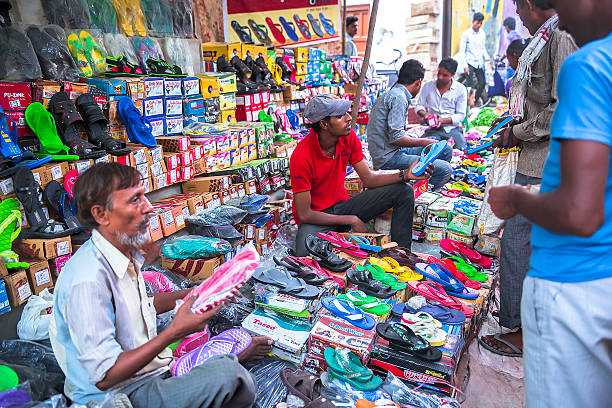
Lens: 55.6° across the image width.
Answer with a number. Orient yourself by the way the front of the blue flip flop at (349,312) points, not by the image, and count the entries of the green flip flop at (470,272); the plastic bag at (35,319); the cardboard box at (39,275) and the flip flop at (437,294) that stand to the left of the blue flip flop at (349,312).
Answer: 2

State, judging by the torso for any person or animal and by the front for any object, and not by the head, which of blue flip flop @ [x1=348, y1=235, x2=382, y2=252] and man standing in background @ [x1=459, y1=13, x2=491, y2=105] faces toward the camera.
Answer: the man standing in background

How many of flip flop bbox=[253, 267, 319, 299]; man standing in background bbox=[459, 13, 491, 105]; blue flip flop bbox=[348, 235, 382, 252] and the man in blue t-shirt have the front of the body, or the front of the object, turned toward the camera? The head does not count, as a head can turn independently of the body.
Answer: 1

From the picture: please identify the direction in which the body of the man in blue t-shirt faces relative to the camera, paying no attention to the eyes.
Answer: to the viewer's left

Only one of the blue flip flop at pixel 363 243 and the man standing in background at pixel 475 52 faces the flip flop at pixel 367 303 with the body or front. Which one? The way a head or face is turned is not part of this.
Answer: the man standing in background

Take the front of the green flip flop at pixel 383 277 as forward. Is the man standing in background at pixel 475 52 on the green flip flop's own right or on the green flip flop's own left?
on the green flip flop's own left

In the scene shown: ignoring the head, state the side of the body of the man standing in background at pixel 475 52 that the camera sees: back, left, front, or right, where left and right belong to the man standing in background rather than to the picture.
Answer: front

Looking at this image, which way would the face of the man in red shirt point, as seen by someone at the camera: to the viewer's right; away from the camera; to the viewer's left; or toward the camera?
to the viewer's right

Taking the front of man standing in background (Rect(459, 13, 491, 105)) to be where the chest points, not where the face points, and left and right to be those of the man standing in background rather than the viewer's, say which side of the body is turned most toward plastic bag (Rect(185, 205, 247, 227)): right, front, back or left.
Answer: front

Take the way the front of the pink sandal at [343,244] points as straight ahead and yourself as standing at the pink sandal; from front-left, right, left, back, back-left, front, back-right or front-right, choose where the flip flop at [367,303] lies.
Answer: front-right

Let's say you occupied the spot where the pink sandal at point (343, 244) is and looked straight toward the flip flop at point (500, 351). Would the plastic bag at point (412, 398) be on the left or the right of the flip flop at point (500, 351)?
right

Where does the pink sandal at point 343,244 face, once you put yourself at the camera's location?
facing the viewer and to the right of the viewer
